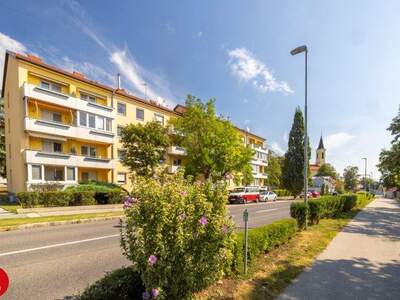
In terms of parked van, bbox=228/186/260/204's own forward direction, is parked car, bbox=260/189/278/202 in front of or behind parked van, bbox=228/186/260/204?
behind

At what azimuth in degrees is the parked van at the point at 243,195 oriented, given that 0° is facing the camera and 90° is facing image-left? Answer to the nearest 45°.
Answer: approximately 45°

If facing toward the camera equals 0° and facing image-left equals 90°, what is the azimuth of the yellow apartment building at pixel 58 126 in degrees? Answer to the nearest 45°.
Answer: approximately 315°

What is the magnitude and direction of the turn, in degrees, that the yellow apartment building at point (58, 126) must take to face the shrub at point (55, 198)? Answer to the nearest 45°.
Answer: approximately 45° to its right
